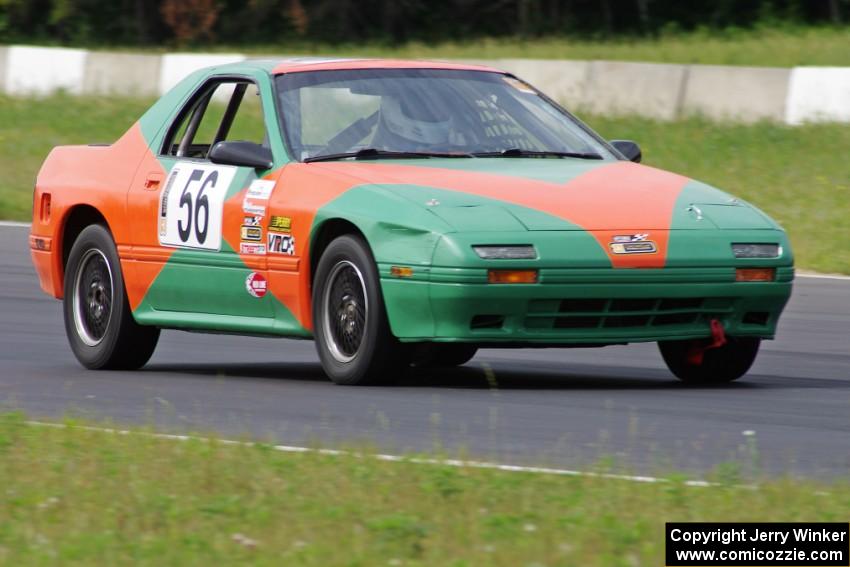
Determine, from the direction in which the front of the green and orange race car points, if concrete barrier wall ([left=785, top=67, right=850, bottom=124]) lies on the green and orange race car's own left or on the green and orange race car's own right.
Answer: on the green and orange race car's own left

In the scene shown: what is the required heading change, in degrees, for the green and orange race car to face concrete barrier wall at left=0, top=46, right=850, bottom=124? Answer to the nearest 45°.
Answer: approximately 135° to its left

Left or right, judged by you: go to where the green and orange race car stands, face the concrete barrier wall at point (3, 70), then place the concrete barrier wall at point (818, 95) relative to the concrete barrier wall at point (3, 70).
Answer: right

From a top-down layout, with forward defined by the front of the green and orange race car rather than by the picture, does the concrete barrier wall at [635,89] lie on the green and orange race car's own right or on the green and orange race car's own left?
on the green and orange race car's own left

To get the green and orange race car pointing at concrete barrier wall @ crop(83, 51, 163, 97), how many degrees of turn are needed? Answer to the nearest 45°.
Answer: approximately 135° to its left

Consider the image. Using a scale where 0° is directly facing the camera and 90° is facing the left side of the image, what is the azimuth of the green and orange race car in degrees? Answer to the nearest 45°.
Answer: approximately 315°
